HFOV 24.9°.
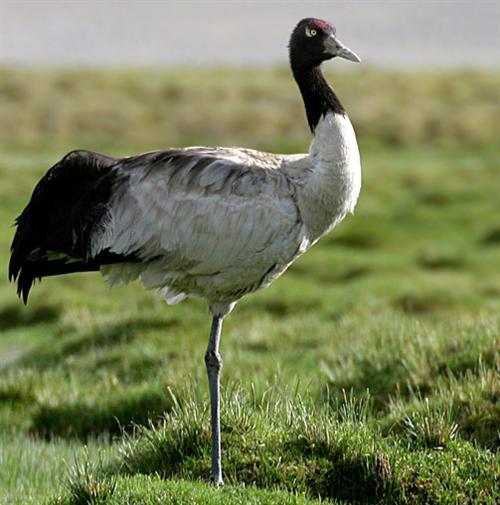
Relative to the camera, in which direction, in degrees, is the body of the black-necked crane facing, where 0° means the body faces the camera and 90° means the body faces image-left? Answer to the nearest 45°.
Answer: approximately 270°
